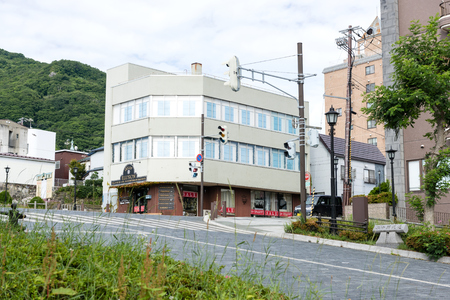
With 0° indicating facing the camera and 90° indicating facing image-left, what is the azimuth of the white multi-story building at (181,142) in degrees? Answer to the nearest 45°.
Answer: approximately 0°

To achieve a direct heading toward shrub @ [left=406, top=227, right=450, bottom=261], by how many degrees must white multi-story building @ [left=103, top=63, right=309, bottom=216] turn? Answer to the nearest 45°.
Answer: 0° — it already faces it

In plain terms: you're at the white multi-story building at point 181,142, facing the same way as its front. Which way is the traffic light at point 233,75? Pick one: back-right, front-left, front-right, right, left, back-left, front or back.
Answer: front

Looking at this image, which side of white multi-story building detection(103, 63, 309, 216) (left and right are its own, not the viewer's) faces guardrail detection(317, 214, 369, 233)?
front

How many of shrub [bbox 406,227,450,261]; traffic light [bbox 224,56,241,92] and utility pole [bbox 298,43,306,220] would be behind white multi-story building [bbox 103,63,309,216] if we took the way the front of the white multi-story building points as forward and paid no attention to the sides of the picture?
0

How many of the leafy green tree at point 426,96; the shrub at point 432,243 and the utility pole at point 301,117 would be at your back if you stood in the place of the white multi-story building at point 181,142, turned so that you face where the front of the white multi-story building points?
0

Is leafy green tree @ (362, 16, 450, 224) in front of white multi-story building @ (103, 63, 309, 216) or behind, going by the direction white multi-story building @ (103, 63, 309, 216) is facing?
in front

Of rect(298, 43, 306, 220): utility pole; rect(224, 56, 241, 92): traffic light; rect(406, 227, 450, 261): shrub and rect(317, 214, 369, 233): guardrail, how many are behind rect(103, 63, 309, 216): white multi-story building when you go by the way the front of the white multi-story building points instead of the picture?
0

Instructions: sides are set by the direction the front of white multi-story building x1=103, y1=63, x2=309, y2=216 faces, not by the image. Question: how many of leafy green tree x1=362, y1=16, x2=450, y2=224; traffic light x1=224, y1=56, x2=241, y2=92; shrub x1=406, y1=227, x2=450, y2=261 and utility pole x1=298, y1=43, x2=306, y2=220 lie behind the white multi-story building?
0

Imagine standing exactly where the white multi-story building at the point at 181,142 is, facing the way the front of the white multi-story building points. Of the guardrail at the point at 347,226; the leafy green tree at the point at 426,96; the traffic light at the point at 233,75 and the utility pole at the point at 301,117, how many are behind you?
0

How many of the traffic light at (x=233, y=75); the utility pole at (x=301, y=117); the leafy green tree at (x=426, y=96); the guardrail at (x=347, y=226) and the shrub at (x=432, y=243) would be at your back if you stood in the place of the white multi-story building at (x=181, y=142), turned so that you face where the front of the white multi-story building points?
0
